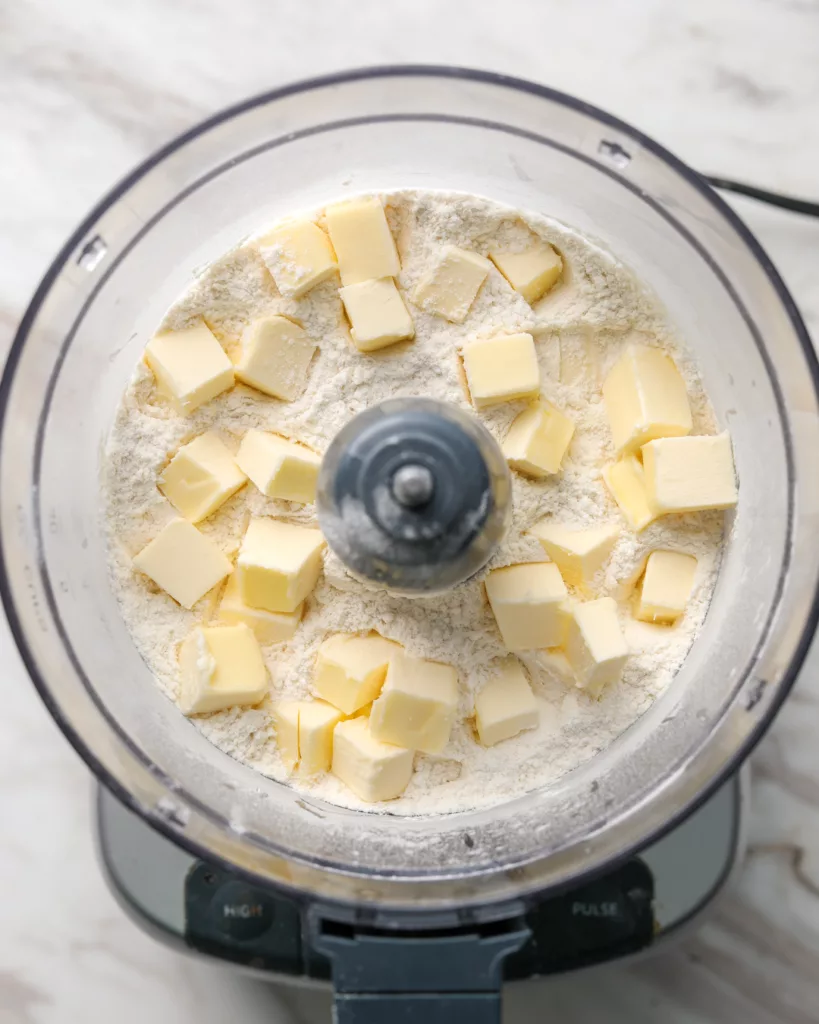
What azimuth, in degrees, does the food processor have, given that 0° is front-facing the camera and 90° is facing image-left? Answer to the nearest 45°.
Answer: approximately 0°

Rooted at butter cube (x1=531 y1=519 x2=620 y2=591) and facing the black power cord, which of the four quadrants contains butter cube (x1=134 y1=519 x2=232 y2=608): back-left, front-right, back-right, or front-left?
back-left
